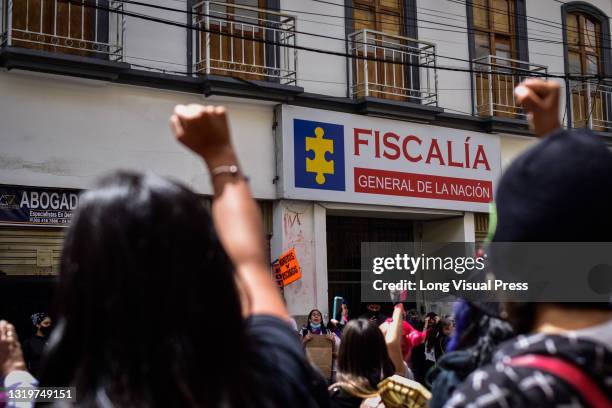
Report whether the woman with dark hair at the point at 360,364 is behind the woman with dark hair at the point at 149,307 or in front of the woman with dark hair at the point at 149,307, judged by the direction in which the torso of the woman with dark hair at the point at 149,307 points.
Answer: in front

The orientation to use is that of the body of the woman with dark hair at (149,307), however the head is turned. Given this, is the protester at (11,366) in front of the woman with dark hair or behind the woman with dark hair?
in front

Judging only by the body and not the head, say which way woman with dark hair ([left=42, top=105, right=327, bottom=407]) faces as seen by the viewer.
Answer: away from the camera

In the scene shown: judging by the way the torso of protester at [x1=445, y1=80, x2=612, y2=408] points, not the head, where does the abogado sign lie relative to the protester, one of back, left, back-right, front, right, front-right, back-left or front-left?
front-left

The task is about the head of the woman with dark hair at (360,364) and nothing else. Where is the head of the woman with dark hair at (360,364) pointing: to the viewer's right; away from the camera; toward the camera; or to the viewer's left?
away from the camera

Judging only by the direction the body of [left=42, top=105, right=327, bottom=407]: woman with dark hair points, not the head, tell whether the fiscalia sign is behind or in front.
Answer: in front

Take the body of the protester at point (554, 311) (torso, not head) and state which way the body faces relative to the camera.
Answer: away from the camera

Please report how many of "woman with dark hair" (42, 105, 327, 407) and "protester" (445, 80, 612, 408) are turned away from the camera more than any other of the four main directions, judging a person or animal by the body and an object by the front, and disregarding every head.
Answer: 2

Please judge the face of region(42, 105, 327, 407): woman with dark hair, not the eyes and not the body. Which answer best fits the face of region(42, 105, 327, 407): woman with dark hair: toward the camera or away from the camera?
away from the camera
